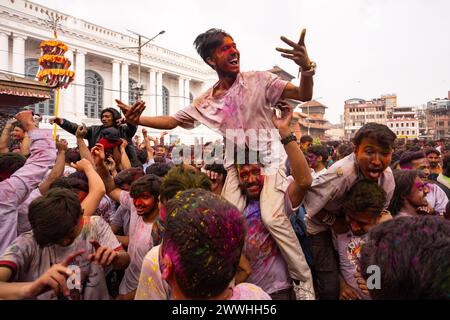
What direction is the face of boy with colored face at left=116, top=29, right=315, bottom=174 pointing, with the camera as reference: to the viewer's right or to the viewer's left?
to the viewer's right

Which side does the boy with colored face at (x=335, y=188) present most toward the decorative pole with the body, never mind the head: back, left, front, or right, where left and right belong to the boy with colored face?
back

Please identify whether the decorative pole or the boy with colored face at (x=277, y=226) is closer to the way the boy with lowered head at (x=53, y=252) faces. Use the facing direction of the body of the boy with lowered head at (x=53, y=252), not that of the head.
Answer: the boy with colored face

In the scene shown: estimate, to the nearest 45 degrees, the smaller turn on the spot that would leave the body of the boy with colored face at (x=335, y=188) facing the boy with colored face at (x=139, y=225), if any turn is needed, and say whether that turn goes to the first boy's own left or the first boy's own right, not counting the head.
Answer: approximately 135° to the first boy's own right

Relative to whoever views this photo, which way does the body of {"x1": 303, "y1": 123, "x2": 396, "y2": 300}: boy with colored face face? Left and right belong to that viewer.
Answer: facing the viewer and to the right of the viewer

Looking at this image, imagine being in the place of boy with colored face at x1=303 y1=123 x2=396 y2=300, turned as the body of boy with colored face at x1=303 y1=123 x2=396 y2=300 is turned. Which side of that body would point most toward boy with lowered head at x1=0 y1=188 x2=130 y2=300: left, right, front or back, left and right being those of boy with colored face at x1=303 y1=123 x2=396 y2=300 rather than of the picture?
right

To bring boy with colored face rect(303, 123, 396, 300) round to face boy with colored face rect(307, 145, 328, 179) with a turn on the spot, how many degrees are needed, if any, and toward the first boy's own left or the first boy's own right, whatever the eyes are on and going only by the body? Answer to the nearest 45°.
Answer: approximately 135° to the first boy's own left

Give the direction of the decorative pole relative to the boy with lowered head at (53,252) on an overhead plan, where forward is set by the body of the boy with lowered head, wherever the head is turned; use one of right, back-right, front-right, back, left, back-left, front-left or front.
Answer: back
